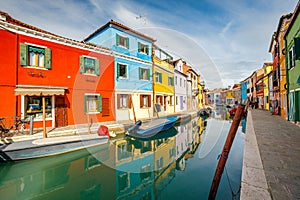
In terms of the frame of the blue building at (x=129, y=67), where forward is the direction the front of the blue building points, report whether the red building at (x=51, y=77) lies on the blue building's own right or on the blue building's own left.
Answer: on the blue building's own right

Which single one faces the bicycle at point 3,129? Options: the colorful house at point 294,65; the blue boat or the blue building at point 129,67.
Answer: the colorful house

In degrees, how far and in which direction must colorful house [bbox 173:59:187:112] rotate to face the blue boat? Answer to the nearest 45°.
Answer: approximately 45° to its right

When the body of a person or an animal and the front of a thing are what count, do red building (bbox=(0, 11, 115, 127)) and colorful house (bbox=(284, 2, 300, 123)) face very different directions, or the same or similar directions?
very different directions

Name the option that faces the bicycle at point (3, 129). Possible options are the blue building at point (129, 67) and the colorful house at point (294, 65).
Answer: the colorful house

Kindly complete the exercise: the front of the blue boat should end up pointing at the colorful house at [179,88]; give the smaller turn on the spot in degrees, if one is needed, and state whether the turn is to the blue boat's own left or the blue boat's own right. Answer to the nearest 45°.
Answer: approximately 45° to the blue boat's own left

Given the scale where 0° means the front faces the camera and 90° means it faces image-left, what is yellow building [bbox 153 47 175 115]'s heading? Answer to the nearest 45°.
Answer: approximately 315°

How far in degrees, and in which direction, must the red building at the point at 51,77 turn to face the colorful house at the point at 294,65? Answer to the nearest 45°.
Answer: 0° — it already faces it

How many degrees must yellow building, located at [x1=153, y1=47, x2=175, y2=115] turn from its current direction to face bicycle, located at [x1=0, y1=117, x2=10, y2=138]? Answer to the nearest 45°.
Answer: approximately 90° to its right

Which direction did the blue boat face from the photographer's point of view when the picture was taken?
facing away from the viewer and to the right of the viewer
